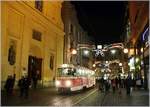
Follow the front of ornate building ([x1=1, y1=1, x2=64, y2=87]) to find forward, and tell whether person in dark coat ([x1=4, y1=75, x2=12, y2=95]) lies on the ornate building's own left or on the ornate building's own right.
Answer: on the ornate building's own right

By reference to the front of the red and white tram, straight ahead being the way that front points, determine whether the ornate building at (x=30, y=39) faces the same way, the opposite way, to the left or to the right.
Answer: to the left

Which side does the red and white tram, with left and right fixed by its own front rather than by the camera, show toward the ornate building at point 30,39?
right

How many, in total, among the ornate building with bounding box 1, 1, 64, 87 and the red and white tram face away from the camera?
0

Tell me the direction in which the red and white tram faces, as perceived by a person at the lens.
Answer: facing the viewer and to the left of the viewer

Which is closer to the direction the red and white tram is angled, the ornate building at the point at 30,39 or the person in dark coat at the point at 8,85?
the person in dark coat

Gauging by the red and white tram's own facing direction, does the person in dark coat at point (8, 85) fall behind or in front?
in front

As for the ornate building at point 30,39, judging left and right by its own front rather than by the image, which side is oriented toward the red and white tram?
front

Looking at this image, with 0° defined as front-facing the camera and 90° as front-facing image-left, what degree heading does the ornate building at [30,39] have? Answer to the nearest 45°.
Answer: approximately 315°

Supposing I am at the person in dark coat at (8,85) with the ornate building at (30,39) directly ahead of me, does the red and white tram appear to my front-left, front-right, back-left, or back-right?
front-right
